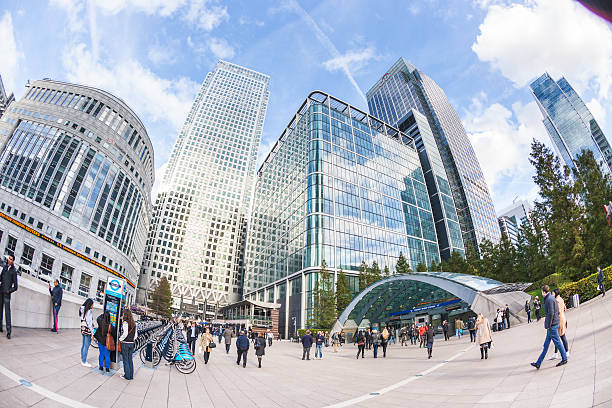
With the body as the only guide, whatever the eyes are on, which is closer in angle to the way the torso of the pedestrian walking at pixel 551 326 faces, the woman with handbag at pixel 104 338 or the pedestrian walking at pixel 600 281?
the woman with handbag

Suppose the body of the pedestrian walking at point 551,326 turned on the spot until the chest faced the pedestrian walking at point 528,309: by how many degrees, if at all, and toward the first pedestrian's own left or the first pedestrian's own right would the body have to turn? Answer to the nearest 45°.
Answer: approximately 90° to the first pedestrian's own right

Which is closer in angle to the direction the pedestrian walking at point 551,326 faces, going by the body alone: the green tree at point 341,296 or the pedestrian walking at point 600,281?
the green tree

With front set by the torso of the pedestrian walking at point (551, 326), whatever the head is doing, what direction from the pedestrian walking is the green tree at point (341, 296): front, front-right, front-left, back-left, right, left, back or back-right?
front-right

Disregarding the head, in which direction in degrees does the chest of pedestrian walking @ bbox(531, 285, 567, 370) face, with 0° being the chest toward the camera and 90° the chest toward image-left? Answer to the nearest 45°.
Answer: approximately 90°

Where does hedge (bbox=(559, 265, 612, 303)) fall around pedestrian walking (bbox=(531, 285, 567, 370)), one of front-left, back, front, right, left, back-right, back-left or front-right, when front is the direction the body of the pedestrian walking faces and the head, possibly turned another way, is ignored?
right

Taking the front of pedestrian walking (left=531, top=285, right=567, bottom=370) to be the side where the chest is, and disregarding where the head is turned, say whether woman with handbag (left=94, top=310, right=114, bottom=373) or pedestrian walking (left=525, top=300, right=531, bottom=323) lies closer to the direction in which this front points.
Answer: the woman with handbag

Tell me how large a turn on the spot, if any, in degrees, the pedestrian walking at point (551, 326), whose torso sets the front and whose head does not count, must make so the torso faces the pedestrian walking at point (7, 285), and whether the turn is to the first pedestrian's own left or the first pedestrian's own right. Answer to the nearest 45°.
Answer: approximately 45° to the first pedestrian's own left

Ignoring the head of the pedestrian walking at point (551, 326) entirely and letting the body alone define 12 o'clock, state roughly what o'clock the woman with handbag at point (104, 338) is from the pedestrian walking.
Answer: The woman with handbag is roughly at 11 o'clock from the pedestrian walking.
